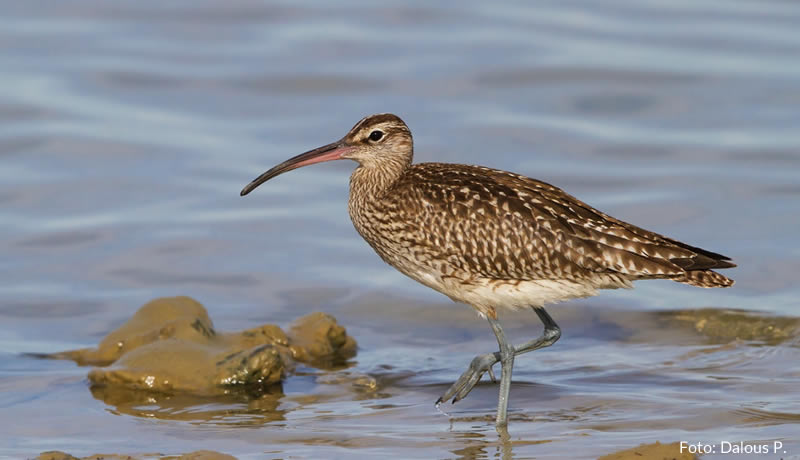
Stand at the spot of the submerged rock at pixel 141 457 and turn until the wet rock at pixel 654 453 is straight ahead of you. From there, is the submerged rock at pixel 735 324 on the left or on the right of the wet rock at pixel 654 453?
left

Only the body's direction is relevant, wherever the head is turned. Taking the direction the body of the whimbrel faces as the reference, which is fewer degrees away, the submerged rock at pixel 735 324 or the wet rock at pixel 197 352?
the wet rock

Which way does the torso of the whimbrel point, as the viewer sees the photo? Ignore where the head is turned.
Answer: to the viewer's left

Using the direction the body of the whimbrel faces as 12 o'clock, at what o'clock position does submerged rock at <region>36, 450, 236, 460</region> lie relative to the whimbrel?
The submerged rock is roughly at 11 o'clock from the whimbrel.

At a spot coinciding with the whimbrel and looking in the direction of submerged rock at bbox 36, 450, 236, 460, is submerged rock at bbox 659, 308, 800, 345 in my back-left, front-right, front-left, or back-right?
back-right

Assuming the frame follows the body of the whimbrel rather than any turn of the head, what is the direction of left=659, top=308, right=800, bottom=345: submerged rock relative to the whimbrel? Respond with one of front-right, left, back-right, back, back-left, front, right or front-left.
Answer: back-right
